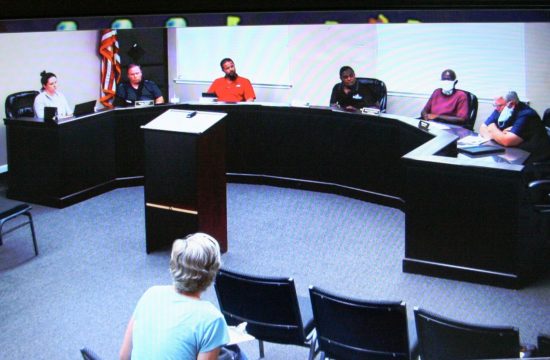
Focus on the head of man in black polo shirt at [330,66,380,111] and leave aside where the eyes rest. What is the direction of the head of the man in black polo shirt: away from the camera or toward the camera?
toward the camera

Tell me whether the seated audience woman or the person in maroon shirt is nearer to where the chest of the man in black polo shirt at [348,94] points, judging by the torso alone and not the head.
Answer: the seated audience woman

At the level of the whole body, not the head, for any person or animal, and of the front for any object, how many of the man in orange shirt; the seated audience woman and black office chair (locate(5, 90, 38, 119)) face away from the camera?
1

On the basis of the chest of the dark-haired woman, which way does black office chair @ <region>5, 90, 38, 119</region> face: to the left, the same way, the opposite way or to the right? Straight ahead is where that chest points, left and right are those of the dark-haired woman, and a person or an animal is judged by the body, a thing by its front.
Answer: the same way

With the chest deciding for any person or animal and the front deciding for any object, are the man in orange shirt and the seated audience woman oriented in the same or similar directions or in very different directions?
very different directions

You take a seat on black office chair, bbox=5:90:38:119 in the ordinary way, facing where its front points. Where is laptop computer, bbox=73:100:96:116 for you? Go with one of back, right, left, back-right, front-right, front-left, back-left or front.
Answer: front

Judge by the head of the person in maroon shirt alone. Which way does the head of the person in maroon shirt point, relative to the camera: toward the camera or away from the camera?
toward the camera

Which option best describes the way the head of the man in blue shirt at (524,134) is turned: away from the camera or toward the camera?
toward the camera

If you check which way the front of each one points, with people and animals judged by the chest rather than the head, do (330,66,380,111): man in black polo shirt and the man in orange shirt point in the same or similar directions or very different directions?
same or similar directions

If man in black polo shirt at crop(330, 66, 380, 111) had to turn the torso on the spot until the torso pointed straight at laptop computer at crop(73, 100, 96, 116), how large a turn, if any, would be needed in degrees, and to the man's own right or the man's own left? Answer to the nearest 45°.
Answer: approximately 90° to the man's own right

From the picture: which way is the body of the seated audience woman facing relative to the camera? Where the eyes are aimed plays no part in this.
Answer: away from the camera

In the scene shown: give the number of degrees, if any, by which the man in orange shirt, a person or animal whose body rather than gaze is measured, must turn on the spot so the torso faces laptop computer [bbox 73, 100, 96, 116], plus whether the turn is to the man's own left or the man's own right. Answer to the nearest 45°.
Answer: approximately 45° to the man's own right

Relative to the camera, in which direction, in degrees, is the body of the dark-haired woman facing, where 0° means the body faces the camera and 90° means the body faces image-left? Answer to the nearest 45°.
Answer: approximately 315°

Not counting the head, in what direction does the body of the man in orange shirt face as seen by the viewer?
toward the camera

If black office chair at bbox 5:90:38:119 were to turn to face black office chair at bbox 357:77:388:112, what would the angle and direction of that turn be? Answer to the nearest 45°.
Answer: approximately 45° to its left
